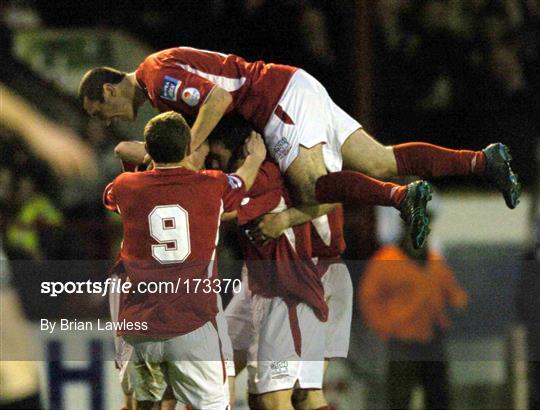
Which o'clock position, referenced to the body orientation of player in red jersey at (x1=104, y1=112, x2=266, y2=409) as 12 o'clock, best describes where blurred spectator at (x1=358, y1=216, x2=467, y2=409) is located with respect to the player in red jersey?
The blurred spectator is roughly at 1 o'clock from the player in red jersey.

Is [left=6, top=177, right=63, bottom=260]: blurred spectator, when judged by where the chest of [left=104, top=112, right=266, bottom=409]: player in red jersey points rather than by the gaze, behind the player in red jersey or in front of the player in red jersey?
in front

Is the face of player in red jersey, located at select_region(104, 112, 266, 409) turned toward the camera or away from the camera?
away from the camera

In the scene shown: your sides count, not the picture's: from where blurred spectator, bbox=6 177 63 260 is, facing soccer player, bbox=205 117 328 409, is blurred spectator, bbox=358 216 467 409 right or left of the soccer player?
left

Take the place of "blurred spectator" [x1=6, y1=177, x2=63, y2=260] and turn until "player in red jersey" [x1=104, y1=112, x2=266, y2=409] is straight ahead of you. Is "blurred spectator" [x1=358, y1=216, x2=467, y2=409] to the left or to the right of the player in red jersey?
left

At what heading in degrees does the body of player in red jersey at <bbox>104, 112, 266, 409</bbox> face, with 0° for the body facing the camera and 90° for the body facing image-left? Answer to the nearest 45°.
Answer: approximately 180°

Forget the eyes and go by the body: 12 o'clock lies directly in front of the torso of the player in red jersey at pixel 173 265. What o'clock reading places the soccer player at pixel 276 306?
The soccer player is roughly at 1 o'clock from the player in red jersey.

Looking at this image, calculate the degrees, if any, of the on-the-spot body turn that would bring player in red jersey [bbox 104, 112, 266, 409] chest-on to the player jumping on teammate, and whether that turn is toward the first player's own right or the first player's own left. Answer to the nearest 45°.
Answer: approximately 45° to the first player's own right
